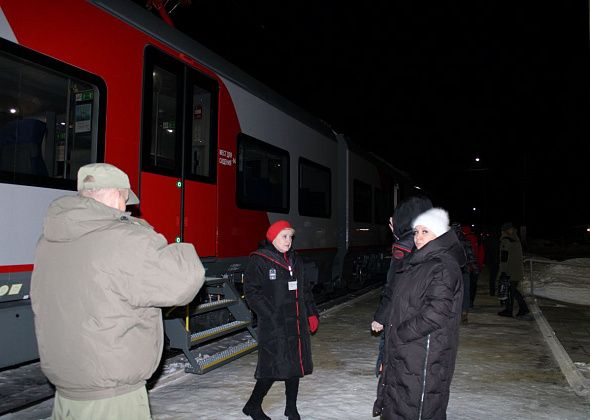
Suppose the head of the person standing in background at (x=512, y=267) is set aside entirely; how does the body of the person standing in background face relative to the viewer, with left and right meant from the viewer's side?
facing to the left of the viewer

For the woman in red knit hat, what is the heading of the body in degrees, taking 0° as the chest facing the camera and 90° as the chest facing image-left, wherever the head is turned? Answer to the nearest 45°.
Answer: approximately 315°

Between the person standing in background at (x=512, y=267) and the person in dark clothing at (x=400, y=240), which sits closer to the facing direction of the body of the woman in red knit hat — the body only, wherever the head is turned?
the person in dark clothing

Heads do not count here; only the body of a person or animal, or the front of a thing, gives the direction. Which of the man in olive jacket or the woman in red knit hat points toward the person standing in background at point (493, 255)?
the man in olive jacket

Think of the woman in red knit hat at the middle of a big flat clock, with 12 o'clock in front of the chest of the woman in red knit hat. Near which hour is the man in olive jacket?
The man in olive jacket is roughly at 2 o'clock from the woman in red knit hat.

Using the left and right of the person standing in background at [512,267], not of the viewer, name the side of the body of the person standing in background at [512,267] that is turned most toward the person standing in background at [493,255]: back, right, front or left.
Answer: right

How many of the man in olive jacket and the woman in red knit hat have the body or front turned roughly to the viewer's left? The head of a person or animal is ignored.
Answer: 0

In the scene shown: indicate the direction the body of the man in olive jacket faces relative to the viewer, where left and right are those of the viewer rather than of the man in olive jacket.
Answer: facing away from the viewer and to the right of the viewer

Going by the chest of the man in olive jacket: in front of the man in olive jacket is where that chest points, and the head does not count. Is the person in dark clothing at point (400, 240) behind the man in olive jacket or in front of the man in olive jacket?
in front

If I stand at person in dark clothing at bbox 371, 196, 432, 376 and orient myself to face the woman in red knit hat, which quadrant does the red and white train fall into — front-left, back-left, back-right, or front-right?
front-right
